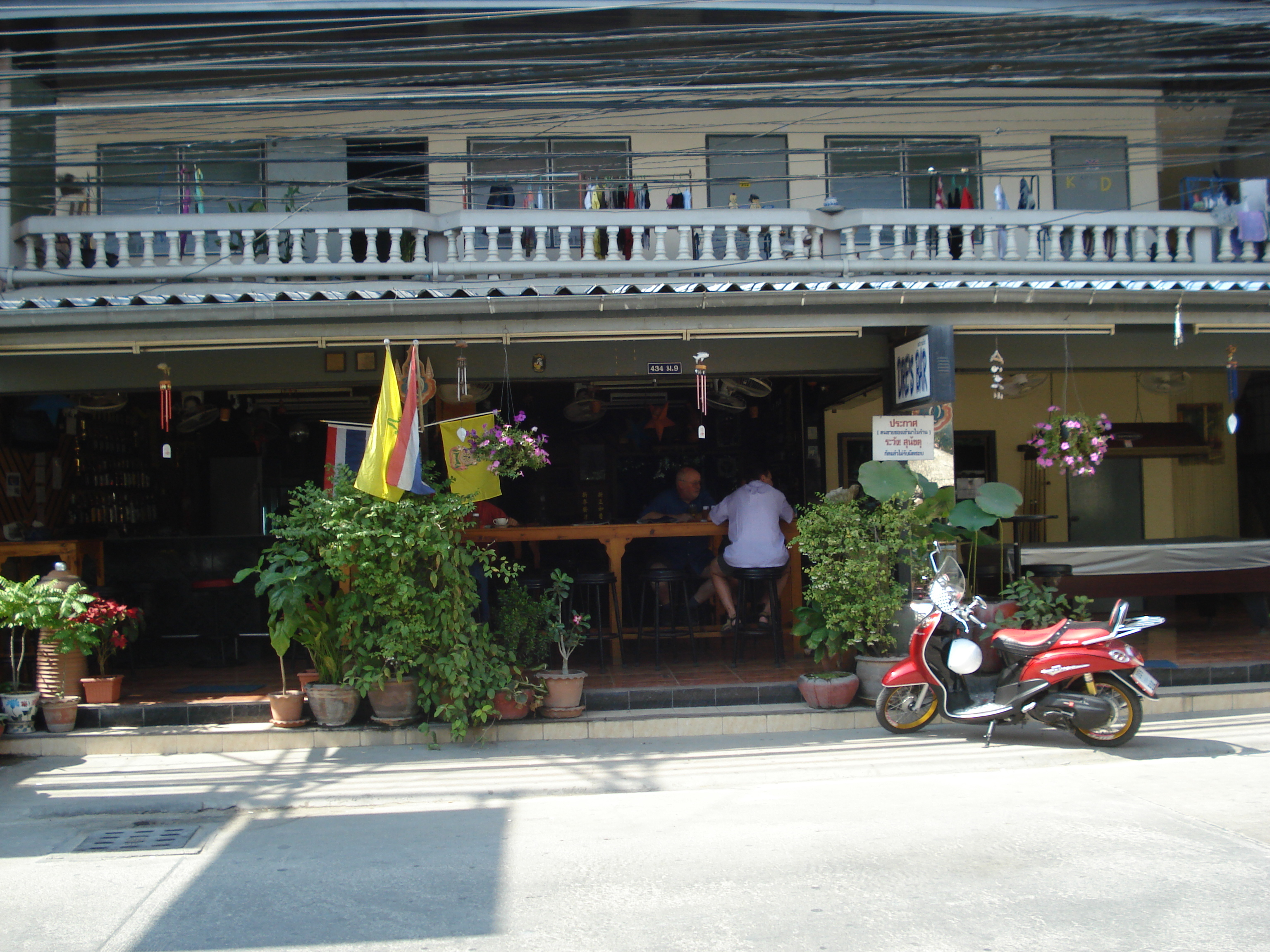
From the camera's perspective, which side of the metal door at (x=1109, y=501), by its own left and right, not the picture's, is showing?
front

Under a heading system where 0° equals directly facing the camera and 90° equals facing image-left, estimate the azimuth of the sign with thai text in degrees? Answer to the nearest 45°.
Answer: approximately 0°

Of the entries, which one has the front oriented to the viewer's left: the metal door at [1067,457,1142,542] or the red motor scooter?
the red motor scooter

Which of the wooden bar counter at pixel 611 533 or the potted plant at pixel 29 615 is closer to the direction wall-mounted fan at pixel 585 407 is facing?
the wooden bar counter

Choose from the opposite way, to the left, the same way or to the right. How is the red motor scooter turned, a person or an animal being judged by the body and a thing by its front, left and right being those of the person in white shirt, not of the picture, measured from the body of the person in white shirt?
to the left

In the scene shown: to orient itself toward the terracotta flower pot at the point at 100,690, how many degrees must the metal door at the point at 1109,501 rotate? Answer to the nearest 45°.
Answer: approximately 45° to its right

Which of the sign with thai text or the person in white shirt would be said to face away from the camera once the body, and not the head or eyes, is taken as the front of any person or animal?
the person in white shirt

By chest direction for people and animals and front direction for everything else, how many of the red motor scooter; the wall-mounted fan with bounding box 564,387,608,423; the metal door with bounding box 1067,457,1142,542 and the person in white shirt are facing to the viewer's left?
1

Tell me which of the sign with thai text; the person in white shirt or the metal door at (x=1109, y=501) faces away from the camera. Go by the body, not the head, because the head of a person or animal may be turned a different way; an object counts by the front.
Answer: the person in white shirt

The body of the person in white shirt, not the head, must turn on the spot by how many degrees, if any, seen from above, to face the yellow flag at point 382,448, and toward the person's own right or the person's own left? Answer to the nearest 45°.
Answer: approximately 135° to the person's own left

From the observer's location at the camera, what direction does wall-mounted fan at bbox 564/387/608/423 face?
facing the viewer

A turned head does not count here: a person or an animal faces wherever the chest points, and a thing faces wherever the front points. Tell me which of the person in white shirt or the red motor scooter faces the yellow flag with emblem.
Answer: the red motor scooter

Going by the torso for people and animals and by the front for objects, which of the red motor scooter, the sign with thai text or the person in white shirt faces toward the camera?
the sign with thai text

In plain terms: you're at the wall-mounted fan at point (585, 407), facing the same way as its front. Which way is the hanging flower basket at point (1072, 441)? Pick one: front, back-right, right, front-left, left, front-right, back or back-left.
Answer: front-left

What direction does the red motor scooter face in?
to the viewer's left

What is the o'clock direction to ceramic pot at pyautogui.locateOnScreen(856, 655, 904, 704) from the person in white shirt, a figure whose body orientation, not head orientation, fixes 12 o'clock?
The ceramic pot is roughly at 5 o'clock from the person in white shirt.
